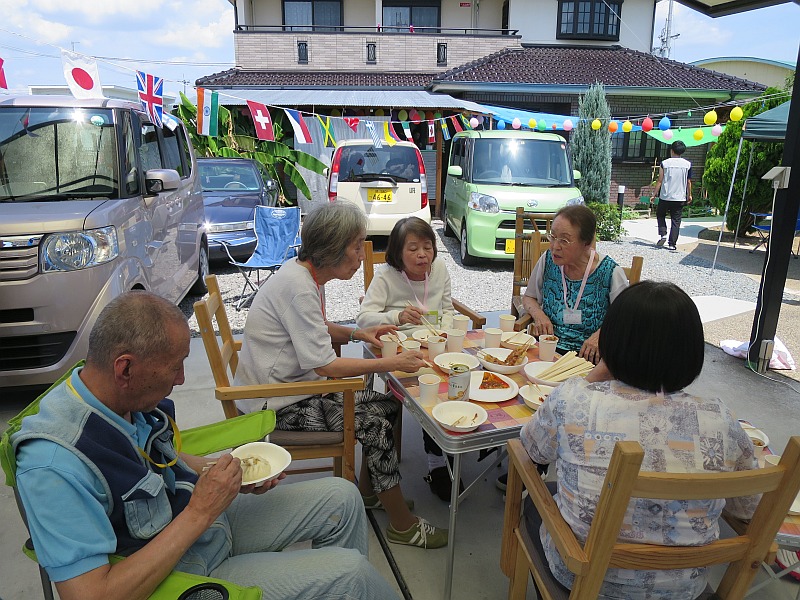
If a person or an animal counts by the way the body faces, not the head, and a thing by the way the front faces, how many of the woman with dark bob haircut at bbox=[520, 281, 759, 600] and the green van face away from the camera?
1

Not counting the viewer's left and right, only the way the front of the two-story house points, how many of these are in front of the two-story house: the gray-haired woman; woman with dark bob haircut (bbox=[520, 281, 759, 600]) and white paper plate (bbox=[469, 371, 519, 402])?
3

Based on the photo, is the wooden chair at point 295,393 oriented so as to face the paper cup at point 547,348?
yes

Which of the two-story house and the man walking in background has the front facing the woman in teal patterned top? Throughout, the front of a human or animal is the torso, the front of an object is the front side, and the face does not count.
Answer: the two-story house

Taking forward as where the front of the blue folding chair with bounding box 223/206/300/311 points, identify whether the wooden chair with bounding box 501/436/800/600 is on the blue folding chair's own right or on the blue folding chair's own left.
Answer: on the blue folding chair's own left

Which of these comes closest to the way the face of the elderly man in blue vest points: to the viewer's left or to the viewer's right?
to the viewer's right

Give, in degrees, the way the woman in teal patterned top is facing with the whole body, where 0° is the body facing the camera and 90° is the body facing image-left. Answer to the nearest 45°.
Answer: approximately 45°

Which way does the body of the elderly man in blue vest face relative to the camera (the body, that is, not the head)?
to the viewer's right

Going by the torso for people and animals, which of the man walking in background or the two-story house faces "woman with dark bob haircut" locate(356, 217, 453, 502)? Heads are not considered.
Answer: the two-story house

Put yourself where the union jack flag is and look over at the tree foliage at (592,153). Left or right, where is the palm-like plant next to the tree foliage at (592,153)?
left

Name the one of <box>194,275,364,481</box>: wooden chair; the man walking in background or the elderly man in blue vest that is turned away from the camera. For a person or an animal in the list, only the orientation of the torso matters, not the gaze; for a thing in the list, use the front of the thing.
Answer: the man walking in background

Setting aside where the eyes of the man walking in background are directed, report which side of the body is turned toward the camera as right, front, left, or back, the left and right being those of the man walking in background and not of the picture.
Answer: back

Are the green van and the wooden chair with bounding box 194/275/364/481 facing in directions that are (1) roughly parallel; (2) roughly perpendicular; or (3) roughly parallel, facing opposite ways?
roughly perpendicular

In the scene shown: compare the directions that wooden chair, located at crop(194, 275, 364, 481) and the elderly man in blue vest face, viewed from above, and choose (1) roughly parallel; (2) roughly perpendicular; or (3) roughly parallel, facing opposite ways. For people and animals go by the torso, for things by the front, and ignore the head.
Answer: roughly parallel

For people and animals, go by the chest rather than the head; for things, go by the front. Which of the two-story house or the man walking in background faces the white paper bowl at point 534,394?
the two-story house

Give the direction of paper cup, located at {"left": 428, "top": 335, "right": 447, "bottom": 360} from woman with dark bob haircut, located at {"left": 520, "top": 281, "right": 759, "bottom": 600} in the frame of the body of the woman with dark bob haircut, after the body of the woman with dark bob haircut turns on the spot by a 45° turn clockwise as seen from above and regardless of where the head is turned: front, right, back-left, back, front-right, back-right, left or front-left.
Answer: left

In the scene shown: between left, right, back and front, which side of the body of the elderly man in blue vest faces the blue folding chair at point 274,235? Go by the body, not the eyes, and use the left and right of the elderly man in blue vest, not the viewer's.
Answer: left

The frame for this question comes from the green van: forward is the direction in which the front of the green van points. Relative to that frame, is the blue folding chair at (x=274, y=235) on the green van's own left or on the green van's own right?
on the green van's own right

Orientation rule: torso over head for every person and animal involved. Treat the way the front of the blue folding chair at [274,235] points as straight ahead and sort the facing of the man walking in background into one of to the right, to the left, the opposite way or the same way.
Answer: the opposite way
